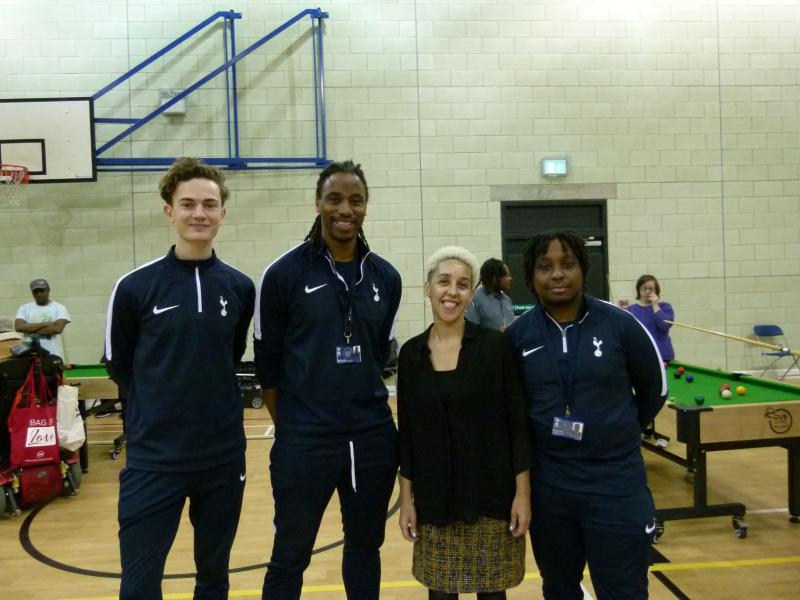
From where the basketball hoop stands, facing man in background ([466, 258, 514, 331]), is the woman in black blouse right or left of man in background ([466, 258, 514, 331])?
right

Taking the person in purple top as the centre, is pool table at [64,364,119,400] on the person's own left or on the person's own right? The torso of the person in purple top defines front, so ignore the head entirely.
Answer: on the person's own right

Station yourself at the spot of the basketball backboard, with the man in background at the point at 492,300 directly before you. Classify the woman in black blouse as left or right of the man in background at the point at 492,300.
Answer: right

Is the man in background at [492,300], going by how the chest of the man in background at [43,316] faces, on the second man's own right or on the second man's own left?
on the second man's own left

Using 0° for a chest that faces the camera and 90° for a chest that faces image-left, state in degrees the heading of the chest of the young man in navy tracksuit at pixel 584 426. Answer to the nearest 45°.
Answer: approximately 0°

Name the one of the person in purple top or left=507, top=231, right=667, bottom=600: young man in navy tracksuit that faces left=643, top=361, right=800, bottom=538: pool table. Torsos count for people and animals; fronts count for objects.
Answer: the person in purple top

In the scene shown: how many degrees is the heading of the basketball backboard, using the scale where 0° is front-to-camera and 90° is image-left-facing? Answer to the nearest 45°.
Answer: approximately 0°

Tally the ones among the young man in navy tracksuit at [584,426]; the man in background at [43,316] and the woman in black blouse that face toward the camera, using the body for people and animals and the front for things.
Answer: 3

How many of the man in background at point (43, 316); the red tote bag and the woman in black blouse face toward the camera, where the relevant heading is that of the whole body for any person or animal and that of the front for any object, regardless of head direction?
3

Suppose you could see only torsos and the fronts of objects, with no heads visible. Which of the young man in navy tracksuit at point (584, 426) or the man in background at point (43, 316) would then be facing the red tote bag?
the man in background
